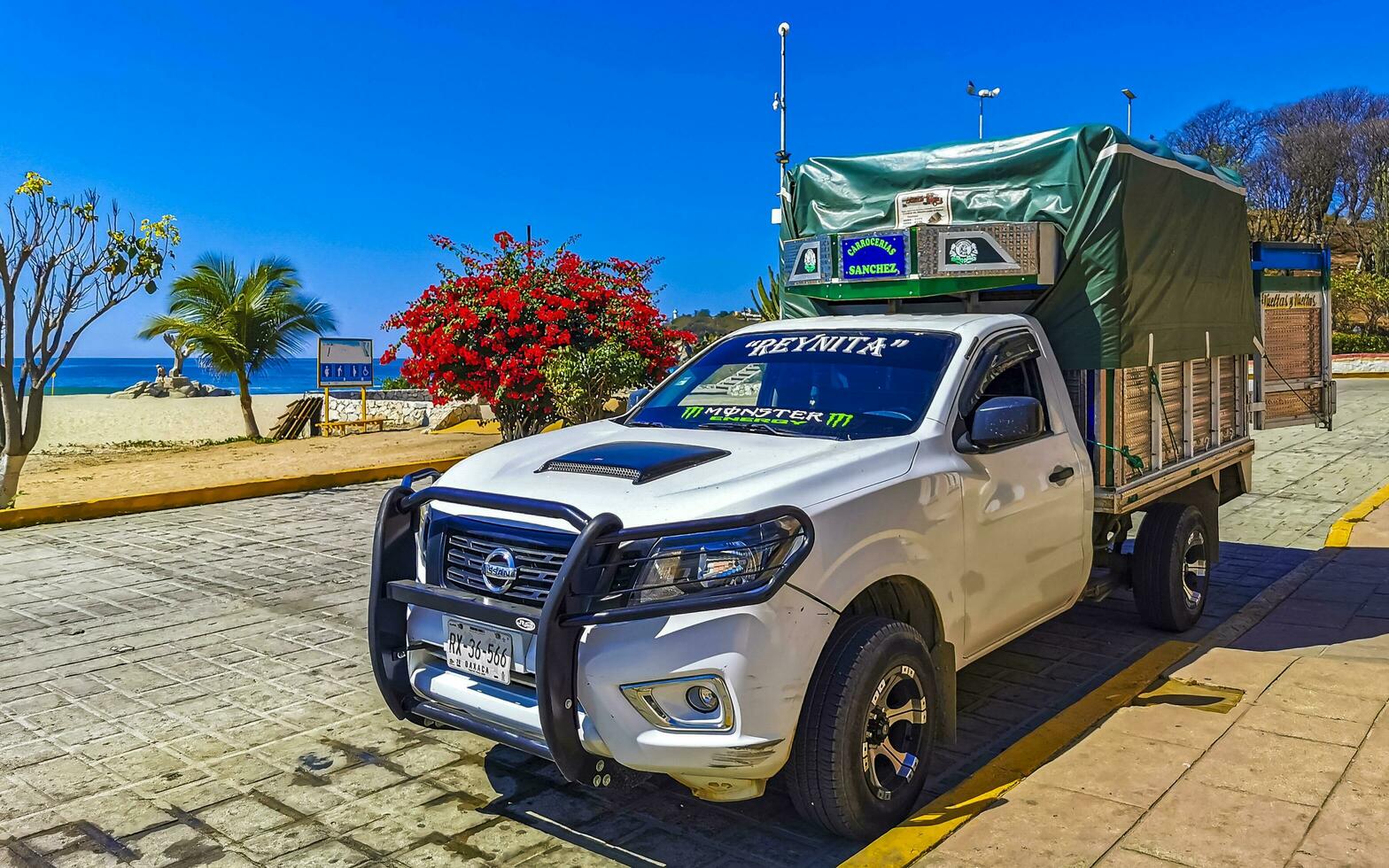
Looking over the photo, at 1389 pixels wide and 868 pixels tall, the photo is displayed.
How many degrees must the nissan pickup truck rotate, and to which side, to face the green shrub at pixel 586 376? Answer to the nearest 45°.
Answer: approximately 135° to its right

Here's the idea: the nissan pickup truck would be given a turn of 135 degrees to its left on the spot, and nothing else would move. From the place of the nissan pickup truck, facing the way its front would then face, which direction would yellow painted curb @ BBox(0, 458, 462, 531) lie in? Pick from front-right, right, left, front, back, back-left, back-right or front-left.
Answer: back-left

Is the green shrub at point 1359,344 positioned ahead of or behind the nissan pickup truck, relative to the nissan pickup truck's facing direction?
behind

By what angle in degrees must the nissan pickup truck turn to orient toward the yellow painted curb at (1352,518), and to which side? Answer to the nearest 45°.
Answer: approximately 180°

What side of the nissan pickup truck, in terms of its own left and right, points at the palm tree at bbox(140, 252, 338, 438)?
right

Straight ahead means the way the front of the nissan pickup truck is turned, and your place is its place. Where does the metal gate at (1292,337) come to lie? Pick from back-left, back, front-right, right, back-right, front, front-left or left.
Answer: back

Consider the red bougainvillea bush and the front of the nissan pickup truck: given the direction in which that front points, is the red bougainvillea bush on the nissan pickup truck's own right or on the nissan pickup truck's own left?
on the nissan pickup truck's own right

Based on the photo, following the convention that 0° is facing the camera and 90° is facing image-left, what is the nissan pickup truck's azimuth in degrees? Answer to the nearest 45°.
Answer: approximately 45°

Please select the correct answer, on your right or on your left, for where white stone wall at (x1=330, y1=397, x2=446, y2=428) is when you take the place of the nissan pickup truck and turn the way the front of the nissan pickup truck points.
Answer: on your right
